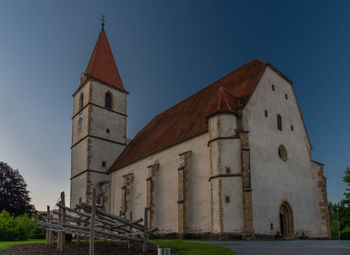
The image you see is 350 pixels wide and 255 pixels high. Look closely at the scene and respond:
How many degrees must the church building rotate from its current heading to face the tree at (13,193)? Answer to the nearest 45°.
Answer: approximately 180°

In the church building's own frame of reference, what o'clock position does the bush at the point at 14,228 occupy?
The bush is roughly at 4 o'clock from the church building.

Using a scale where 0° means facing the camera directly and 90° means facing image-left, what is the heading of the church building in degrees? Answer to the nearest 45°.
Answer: approximately 315°
